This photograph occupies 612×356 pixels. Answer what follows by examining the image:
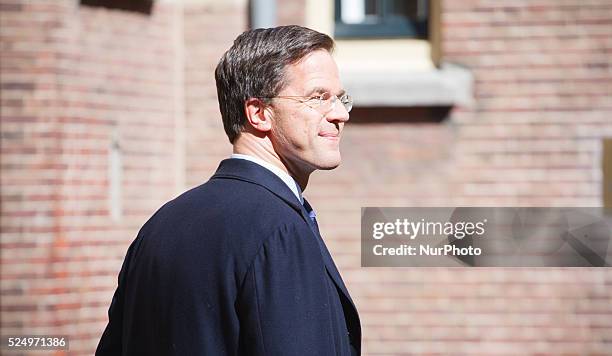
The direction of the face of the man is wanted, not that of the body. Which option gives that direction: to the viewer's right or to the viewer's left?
to the viewer's right

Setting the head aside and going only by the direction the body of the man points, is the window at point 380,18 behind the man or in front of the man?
in front

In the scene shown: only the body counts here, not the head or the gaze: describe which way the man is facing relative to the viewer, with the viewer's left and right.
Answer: facing away from the viewer and to the right of the viewer

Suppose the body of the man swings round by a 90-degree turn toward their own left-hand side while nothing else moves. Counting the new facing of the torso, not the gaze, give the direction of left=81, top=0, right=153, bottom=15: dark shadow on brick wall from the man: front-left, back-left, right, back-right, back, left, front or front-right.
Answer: front-right
